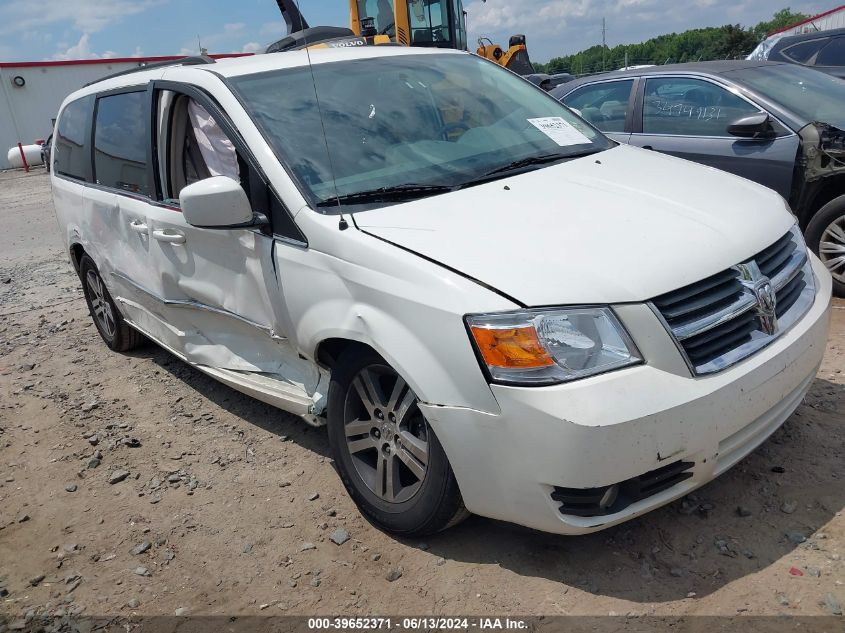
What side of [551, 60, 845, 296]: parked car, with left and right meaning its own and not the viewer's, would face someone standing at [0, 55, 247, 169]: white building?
back

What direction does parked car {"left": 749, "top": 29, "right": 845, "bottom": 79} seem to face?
to the viewer's right

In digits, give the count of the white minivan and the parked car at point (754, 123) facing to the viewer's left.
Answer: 0

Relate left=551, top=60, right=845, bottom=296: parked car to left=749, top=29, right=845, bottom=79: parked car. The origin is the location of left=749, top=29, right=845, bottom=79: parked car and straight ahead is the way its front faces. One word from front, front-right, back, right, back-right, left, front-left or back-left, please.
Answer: right

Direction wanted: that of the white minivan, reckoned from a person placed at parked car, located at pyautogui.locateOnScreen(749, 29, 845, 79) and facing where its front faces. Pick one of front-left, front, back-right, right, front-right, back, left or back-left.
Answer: right

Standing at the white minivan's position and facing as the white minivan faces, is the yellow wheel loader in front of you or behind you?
behind

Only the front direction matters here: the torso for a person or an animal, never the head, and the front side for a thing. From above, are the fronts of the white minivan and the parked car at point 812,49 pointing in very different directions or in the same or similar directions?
same or similar directions

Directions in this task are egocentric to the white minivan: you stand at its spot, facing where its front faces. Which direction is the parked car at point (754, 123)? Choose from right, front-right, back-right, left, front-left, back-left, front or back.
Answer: left

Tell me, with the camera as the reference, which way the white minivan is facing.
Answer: facing the viewer and to the right of the viewer

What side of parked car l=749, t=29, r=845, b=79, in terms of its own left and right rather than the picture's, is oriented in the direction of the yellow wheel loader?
back
